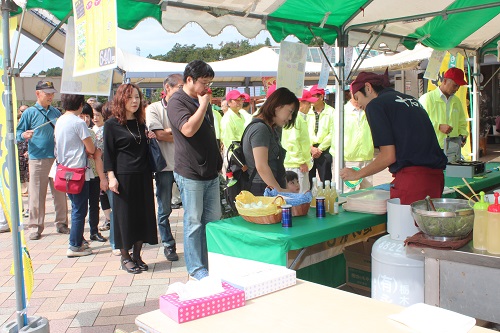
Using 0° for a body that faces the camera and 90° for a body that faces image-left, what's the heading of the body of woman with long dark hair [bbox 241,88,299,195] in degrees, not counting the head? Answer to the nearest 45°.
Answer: approximately 270°

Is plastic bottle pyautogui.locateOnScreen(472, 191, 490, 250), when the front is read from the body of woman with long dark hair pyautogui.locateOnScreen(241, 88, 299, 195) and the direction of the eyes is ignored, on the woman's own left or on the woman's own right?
on the woman's own right

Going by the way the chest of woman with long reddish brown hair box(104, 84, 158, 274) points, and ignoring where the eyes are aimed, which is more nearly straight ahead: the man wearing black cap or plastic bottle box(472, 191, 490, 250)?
the plastic bottle

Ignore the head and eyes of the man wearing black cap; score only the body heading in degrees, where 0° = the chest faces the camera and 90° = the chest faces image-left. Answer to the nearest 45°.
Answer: approximately 315°

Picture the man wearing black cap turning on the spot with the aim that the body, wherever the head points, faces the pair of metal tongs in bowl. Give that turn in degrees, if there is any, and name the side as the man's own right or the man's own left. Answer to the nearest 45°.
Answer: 0° — they already face it

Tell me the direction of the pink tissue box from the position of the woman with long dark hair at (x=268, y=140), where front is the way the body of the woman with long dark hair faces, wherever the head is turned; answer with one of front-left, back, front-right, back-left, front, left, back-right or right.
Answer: right

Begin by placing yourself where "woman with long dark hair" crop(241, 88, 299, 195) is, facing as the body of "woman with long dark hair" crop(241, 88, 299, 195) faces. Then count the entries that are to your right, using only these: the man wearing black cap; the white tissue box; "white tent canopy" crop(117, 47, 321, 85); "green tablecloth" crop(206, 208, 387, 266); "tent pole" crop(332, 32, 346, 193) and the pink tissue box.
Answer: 3

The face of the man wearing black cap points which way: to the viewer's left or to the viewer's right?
to the viewer's right
